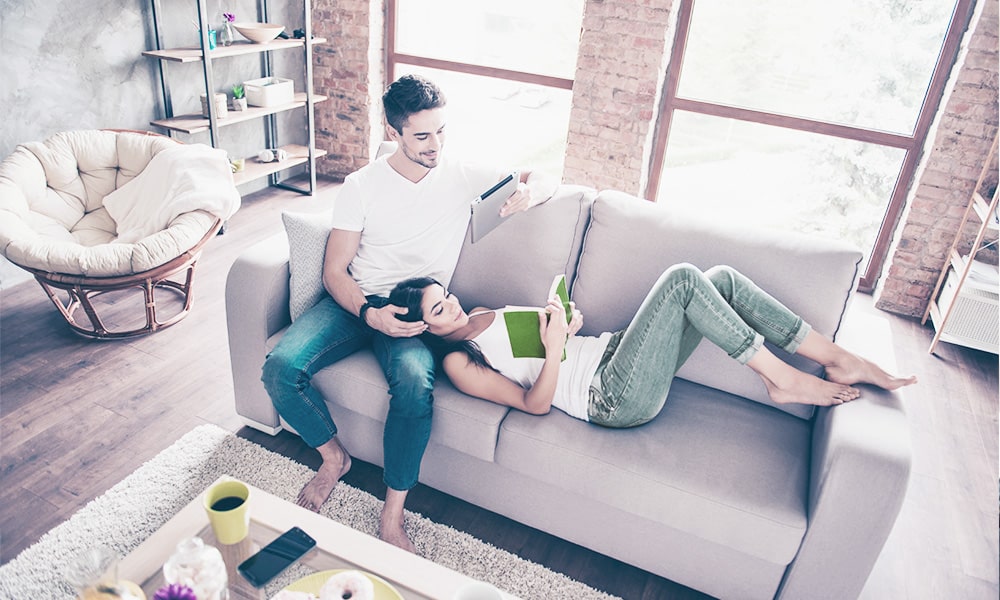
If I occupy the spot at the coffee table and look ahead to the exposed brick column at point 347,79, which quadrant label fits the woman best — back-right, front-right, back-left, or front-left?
front-right

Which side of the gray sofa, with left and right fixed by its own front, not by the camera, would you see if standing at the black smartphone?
front

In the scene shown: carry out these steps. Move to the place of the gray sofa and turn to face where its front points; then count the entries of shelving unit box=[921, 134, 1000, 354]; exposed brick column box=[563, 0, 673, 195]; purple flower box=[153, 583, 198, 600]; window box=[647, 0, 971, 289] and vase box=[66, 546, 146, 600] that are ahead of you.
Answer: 2

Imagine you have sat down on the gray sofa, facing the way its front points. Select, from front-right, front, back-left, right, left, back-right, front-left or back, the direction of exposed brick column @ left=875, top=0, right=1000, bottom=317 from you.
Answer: back

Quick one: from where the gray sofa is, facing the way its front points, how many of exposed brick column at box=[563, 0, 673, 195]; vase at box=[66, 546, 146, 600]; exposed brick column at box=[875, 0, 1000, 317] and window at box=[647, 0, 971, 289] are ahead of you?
1

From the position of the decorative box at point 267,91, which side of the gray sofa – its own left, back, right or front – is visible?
right

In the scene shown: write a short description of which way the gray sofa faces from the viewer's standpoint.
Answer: facing the viewer and to the left of the viewer

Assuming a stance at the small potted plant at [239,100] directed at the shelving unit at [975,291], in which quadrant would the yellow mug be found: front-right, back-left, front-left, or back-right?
front-right

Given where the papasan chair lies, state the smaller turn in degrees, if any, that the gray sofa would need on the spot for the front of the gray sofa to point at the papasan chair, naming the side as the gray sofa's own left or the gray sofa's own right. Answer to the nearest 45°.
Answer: approximately 45° to the gray sofa's own right

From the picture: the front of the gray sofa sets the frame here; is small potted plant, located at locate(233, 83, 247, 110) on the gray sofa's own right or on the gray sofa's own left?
on the gray sofa's own right

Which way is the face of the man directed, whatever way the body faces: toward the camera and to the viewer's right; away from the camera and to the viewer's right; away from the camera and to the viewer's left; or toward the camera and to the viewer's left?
toward the camera and to the viewer's right

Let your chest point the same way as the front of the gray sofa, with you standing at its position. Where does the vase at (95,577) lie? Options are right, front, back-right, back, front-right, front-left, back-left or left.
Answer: front

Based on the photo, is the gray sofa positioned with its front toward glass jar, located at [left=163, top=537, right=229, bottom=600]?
yes

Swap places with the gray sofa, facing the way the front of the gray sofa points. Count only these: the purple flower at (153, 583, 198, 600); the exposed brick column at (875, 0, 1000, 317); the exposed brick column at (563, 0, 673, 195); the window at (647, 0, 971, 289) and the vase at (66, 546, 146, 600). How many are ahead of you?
2

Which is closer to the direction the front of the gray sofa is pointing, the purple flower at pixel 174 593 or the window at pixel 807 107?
the purple flower

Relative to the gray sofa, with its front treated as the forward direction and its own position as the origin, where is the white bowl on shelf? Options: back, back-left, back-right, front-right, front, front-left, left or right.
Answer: right

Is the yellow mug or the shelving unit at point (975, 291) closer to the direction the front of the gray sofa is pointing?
the yellow mug

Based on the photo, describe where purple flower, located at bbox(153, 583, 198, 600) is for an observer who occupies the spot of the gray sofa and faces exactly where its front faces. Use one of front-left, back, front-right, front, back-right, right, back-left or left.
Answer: front
